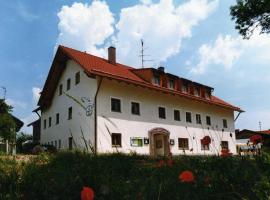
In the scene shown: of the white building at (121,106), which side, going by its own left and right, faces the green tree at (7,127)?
right

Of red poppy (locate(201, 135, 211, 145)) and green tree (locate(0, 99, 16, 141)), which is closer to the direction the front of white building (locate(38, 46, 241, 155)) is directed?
the red poppy

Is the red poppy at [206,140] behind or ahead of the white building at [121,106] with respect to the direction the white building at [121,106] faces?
ahead

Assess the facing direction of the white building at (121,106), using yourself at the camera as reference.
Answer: facing the viewer and to the right of the viewer
